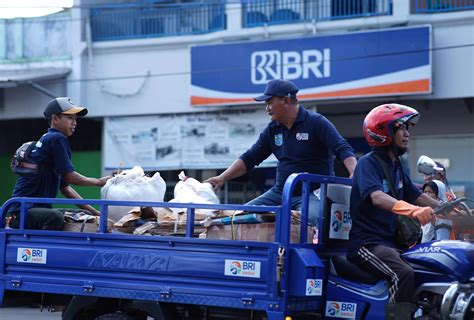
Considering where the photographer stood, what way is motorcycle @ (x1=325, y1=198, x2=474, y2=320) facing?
facing to the right of the viewer

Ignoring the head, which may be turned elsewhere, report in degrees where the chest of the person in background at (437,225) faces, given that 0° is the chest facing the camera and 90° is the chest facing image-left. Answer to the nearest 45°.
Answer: approximately 45°

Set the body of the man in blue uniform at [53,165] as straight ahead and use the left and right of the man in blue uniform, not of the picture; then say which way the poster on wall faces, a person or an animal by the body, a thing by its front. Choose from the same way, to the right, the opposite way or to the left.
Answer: to the right

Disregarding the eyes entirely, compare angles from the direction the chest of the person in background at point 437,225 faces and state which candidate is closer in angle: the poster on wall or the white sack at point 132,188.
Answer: the white sack

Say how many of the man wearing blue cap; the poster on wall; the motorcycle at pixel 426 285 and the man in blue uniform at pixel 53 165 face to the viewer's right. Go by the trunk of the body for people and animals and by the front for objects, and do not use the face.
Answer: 2

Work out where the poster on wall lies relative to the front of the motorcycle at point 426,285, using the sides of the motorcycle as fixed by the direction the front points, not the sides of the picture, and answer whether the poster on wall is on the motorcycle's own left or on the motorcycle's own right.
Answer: on the motorcycle's own left

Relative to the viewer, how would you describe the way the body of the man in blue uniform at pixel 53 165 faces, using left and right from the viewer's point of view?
facing to the right of the viewer

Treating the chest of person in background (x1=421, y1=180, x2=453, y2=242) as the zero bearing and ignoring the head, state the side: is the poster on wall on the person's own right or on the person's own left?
on the person's own right

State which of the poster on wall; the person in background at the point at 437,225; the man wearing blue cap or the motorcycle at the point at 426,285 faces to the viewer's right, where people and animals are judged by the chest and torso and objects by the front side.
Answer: the motorcycle

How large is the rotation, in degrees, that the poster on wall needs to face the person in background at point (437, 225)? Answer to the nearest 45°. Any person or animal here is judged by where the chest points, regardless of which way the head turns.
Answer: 0° — it already faces them

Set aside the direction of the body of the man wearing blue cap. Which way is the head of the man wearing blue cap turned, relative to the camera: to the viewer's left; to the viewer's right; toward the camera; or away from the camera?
to the viewer's left

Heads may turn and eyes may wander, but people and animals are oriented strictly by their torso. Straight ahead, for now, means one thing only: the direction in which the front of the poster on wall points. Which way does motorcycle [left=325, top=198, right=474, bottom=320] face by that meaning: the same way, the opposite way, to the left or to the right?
to the left

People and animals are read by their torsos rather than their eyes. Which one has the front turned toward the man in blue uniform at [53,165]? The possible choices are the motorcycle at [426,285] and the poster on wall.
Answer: the poster on wall

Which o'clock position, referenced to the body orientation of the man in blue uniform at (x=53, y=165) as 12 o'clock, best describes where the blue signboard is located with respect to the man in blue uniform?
The blue signboard is roughly at 10 o'clock from the man in blue uniform.

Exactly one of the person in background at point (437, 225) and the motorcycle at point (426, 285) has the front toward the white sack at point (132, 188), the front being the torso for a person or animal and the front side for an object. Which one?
the person in background
